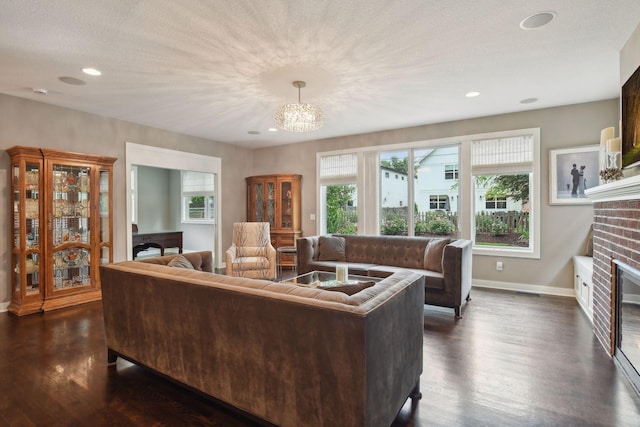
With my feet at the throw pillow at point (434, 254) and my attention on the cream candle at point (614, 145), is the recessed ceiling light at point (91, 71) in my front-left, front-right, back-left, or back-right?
back-right

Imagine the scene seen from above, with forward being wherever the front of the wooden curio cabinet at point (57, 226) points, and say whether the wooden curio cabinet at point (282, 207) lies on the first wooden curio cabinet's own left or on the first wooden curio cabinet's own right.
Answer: on the first wooden curio cabinet's own left

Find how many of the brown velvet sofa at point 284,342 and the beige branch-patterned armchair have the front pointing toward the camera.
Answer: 1

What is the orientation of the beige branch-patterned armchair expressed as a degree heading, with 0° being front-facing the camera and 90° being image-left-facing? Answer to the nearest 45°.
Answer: approximately 0°

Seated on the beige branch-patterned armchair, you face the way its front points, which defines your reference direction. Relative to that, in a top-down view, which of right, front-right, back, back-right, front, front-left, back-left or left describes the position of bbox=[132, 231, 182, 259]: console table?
back-right

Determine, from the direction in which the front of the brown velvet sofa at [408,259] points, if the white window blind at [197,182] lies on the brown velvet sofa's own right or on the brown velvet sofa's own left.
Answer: on the brown velvet sofa's own right

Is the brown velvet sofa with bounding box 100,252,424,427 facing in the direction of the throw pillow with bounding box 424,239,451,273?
yes

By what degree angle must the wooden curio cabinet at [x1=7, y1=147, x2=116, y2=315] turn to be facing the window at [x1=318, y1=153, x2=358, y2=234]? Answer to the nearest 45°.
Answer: approximately 45° to its left

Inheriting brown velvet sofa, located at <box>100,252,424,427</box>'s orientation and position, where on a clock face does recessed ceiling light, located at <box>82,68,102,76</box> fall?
The recessed ceiling light is roughly at 9 o'clock from the brown velvet sofa.

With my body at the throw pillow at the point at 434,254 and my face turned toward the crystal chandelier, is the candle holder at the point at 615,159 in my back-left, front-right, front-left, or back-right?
back-left

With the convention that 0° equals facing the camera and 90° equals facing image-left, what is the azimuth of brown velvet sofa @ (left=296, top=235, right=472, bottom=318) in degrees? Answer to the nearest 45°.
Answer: approximately 45°

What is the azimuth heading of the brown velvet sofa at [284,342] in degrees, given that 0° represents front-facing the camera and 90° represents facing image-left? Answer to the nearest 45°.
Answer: approximately 225°

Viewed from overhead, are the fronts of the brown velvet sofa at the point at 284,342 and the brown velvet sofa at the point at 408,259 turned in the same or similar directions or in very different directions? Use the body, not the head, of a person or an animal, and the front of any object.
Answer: very different directions

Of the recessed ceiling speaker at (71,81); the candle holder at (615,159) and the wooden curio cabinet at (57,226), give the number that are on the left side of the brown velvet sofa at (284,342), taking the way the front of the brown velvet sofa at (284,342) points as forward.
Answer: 2
